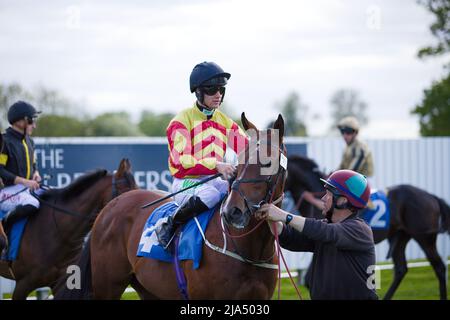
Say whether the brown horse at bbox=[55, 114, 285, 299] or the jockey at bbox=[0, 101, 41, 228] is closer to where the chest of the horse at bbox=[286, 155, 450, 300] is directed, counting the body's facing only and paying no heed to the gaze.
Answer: the jockey

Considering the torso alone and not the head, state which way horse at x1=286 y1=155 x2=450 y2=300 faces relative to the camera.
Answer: to the viewer's left

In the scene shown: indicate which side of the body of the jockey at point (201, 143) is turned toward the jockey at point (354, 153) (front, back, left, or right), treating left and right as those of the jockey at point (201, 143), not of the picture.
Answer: left

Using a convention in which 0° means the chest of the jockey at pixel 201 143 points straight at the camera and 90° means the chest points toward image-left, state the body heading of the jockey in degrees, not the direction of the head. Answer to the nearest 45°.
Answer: approximately 315°

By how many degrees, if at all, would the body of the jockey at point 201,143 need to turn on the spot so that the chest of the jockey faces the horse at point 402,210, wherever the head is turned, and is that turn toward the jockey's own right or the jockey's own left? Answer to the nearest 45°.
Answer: approximately 90° to the jockey's own left

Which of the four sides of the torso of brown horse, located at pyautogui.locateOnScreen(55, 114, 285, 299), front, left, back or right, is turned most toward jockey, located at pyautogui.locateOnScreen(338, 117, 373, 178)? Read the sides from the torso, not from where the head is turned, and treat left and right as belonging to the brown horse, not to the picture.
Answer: left

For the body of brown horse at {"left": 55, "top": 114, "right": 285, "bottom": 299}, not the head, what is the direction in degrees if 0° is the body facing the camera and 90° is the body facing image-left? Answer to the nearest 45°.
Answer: approximately 315°

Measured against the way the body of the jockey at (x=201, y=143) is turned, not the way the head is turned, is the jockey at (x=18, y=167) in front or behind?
behind

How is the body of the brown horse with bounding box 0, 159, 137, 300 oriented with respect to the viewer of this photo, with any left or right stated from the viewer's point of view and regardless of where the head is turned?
facing to the right of the viewer

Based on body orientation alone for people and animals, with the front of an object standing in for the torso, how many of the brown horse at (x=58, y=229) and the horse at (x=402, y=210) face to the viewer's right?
1
